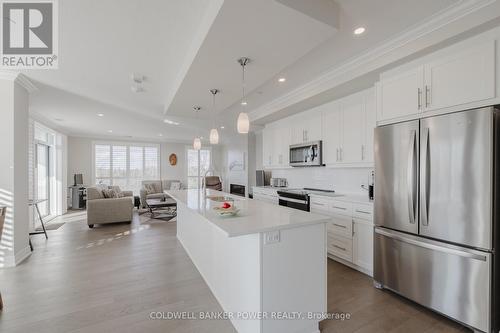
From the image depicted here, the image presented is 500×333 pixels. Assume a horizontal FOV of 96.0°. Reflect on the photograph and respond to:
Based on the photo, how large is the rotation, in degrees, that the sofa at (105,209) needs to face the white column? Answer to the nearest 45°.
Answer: approximately 135° to its right

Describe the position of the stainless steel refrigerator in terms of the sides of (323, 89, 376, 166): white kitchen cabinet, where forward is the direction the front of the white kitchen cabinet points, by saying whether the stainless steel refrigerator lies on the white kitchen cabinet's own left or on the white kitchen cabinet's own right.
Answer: on the white kitchen cabinet's own left

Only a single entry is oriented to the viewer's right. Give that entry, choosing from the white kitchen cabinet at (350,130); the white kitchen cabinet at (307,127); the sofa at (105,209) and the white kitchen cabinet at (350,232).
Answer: the sofa

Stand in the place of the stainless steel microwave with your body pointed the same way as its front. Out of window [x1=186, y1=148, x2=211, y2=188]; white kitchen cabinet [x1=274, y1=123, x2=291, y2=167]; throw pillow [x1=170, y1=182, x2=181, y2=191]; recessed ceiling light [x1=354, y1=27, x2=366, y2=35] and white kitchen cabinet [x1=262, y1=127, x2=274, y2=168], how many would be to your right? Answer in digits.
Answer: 4

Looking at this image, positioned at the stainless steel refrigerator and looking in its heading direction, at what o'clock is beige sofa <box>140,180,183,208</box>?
The beige sofa is roughly at 2 o'clock from the stainless steel refrigerator.

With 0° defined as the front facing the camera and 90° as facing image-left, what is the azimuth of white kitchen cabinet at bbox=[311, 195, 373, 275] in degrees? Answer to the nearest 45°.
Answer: approximately 45°

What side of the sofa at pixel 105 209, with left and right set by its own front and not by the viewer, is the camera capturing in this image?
right

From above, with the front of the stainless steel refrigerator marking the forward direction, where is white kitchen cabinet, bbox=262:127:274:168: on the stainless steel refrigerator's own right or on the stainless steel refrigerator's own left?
on the stainless steel refrigerator's own right

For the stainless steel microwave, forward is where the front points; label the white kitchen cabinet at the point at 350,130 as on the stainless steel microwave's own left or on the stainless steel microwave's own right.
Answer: on the stainless steel microwave's own left
